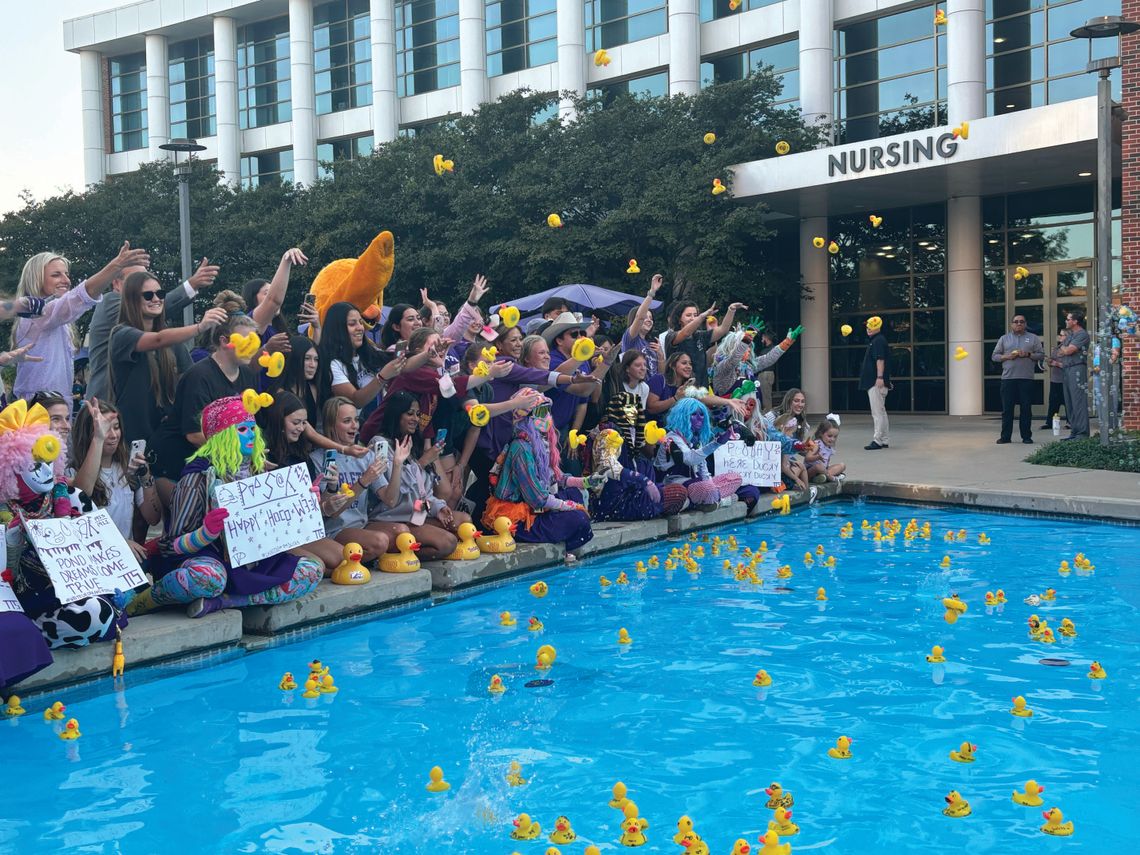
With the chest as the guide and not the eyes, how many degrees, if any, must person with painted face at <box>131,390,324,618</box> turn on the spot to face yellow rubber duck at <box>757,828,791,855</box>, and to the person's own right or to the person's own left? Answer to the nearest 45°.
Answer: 0° — they already face it

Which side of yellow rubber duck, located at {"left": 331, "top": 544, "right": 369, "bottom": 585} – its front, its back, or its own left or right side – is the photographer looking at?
front

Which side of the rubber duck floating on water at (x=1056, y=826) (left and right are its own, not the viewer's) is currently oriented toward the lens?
left

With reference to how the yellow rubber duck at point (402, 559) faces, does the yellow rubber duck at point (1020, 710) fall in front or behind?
in front

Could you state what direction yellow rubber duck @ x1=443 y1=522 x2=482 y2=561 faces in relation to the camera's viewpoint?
facing the viewer and to the right of the viewer

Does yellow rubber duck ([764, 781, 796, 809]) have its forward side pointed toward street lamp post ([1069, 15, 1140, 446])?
no

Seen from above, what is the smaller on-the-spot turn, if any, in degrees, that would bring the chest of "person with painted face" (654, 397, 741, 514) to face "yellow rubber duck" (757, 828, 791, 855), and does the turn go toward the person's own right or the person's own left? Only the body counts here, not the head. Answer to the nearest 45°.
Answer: approximately 45° to the person's own right

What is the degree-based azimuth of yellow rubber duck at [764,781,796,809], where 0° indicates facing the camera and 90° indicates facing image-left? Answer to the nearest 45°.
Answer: approximately 90°

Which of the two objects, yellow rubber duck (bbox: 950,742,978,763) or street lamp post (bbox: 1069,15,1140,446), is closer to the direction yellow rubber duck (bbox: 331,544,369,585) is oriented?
the yellow rubber duck

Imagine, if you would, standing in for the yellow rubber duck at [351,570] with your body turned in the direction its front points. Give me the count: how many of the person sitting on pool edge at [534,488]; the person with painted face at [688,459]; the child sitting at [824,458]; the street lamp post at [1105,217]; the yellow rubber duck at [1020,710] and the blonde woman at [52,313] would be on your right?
1

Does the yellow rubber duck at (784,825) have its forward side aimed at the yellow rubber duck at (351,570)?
no

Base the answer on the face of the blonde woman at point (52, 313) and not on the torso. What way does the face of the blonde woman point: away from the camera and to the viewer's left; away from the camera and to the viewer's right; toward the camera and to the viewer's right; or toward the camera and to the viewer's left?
toward the camera and to the viewer's right
